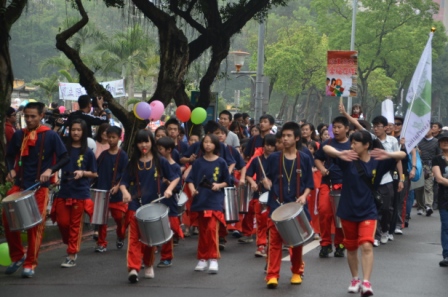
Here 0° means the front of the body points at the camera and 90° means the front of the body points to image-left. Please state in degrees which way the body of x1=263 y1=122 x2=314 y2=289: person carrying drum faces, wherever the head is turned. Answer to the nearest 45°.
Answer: approximately 0°

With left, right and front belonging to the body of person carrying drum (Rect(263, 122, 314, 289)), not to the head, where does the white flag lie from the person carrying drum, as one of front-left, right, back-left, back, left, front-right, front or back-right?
back-left

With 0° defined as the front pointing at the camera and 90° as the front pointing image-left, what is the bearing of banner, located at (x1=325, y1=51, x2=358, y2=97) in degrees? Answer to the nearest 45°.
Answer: approximately 0°
